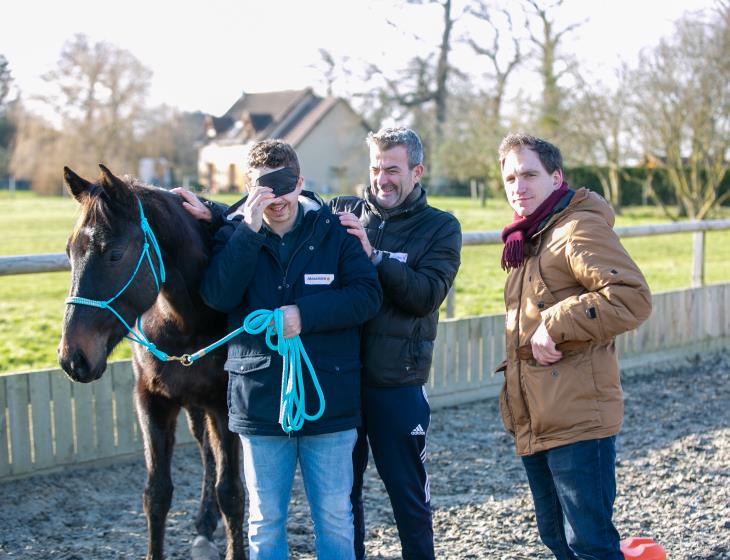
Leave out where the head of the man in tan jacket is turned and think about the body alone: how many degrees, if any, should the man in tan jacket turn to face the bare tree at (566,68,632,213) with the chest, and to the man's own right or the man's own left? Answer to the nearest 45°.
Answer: approximately 135° to the man's own right

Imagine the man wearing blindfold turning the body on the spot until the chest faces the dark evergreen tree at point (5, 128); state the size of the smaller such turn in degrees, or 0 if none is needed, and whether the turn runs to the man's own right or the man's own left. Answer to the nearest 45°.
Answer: approximately 180°

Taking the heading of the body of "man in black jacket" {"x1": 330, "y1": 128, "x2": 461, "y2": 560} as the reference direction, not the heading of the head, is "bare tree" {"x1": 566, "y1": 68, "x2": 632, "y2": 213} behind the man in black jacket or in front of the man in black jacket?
behind

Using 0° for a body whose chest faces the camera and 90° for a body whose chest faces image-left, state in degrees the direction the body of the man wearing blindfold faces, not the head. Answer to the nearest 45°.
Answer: approximately 0°

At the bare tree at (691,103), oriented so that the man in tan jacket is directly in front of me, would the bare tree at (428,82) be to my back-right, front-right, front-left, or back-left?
back-right

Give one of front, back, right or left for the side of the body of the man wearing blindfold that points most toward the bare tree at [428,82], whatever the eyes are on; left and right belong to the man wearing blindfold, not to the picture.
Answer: back

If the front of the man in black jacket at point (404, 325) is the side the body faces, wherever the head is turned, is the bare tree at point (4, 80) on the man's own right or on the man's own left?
on the man's own right

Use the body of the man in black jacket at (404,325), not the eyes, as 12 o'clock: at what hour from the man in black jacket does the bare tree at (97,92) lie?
The bare tree is roughly at 4 o'clock from the man in black jacket.
